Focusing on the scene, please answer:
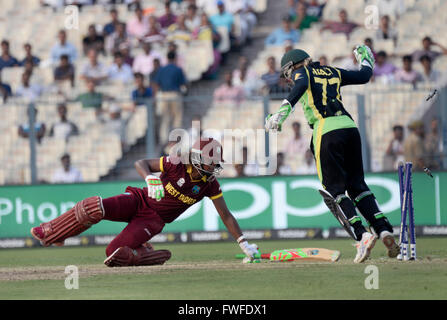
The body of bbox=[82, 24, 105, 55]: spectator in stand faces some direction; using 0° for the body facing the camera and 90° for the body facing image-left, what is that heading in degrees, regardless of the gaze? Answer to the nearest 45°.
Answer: approximately 0°

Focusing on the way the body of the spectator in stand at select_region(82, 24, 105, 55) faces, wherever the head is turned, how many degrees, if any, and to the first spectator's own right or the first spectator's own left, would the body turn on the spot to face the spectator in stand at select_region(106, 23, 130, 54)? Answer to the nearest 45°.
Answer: approximately 90° to the first spectator's own left

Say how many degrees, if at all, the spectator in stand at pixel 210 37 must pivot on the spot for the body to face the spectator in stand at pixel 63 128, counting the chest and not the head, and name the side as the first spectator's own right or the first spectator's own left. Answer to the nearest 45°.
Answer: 0° — they already face them

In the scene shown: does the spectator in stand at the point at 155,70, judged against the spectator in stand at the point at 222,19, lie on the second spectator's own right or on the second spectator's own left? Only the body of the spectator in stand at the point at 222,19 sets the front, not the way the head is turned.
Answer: on the second spectator's own right

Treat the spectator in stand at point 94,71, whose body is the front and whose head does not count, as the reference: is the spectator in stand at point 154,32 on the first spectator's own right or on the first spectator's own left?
on the first spectator's own left

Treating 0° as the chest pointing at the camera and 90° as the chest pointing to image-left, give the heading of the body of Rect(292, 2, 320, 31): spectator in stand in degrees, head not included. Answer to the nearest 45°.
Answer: approximately 0°
